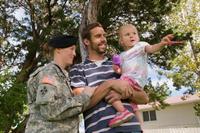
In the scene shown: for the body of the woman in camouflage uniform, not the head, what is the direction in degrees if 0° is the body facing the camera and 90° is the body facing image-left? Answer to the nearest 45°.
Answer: approximately 270°

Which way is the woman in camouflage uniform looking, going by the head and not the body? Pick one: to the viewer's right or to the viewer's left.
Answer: to the viewer's right
